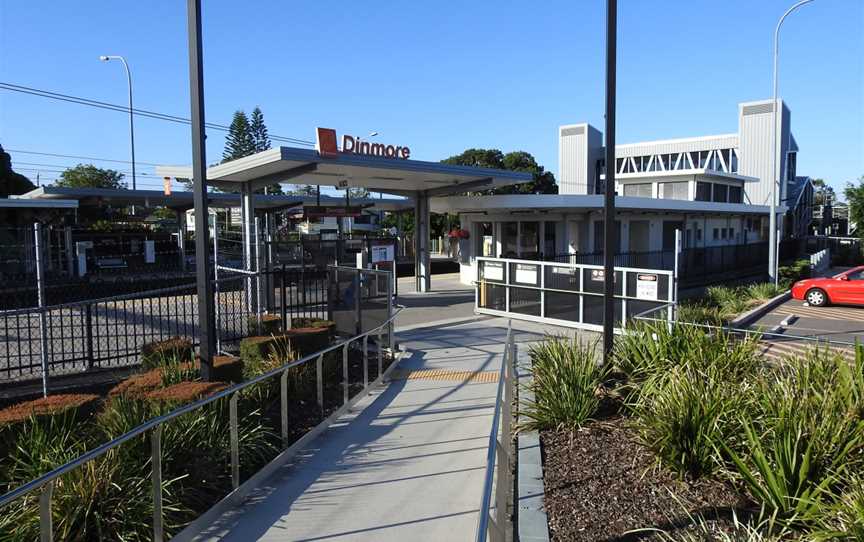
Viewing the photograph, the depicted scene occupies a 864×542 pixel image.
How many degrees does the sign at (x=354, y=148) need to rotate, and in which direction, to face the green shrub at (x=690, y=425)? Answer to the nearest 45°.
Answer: approximately 45° to its right

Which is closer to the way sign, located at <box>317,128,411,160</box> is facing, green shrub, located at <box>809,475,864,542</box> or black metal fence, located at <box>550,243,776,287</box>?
the green shrub

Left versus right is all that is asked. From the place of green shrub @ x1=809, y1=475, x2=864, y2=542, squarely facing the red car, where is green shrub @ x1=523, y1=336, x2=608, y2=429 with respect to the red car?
left

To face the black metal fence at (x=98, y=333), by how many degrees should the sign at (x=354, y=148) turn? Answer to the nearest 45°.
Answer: approximately 90° to its right

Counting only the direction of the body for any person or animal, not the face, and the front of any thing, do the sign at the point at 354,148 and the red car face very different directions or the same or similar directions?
very different directions

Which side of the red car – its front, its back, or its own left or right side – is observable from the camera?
left

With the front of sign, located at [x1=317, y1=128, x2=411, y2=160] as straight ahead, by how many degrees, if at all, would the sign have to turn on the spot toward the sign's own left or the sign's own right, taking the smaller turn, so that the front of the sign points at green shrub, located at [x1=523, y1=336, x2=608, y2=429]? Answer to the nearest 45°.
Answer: approximately 45° to the sign's own right

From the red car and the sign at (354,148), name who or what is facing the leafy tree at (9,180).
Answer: the red car

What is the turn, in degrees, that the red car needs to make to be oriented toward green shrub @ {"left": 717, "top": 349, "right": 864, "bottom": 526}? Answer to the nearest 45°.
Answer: approximately 90° to its left

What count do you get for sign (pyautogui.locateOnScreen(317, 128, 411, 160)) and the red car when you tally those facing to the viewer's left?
1

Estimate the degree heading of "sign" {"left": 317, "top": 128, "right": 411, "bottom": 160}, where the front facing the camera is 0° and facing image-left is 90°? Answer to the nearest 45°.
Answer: approximately 315°

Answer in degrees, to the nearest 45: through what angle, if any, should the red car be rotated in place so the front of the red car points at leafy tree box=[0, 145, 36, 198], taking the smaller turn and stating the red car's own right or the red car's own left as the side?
0° — it already faces it

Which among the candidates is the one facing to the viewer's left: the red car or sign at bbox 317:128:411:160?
the red car

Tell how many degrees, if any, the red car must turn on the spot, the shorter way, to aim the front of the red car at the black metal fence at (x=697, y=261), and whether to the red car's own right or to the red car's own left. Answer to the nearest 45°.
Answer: approximately 45° to the red car's own right

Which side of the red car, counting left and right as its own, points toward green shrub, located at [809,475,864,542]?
left
